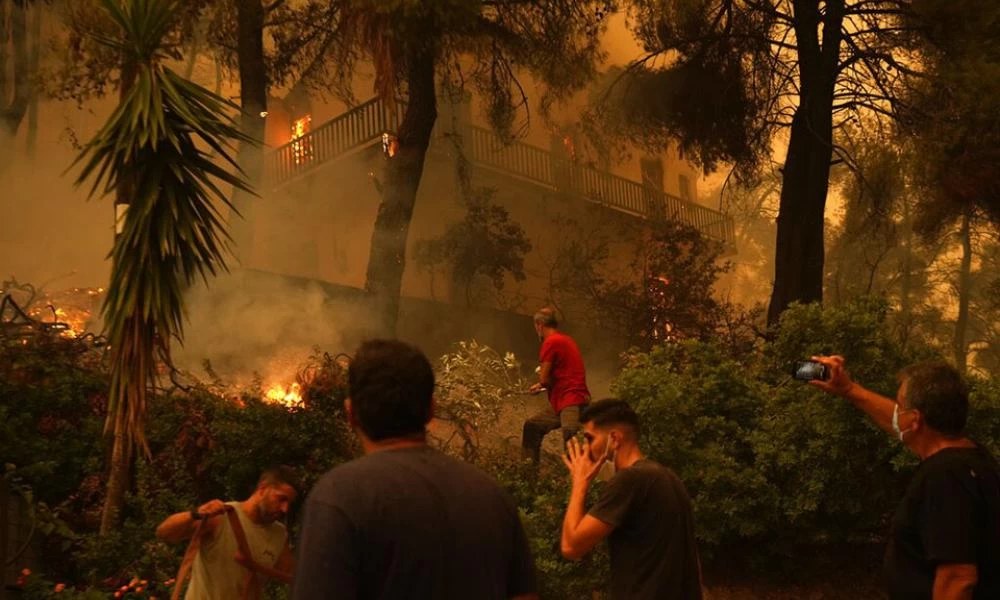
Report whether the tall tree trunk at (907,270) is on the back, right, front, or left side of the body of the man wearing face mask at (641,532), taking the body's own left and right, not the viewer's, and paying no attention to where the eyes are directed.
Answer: right

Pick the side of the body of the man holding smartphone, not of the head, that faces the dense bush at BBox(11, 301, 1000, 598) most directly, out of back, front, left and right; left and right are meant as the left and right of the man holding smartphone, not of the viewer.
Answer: front

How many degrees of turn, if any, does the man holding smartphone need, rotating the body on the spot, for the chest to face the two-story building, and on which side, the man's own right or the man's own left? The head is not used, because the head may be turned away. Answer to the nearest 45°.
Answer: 0° — they already face it

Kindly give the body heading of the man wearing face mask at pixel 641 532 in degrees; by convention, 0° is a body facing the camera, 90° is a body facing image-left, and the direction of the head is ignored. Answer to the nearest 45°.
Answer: approximately 90°

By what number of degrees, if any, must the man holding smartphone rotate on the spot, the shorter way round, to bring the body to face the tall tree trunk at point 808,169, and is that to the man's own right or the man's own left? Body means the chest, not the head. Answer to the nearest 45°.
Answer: approximately 45° to the man's own right

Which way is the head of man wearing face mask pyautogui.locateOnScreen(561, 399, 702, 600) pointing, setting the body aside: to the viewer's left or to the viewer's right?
to the viewer's left

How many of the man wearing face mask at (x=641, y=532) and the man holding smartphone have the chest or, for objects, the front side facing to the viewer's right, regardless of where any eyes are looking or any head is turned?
0

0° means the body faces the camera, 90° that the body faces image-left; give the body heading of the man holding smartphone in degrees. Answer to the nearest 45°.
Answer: approximately 135°

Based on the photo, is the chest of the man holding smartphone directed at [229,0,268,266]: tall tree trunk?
yes

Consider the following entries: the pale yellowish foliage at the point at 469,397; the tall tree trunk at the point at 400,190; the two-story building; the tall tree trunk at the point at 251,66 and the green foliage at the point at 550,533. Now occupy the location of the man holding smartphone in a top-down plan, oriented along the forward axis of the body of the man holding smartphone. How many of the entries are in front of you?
5
